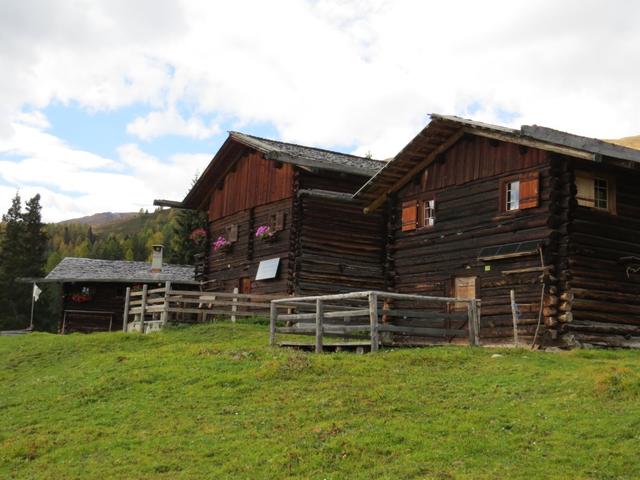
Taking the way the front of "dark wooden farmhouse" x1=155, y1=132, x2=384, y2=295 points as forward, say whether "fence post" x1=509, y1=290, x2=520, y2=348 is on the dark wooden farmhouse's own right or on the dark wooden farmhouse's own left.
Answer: on the dark wooden farmhouse's own left

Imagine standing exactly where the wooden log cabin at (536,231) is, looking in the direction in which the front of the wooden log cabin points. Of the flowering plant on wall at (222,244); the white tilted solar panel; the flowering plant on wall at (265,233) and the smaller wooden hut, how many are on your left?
0

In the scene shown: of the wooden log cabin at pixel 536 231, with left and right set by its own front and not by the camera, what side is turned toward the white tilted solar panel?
right

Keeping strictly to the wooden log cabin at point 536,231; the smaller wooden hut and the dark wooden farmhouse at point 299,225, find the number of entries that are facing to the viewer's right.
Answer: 0

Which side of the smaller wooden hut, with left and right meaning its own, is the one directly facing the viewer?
front

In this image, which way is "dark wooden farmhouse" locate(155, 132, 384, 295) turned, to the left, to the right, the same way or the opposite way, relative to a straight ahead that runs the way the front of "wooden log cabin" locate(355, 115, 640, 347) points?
the same way

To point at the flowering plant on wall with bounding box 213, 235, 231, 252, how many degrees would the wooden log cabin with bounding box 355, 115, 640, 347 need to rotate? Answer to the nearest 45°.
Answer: approximately 90° to its right

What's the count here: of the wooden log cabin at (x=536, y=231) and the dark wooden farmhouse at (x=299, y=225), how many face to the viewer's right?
0

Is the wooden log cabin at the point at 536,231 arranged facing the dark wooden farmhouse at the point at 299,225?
no

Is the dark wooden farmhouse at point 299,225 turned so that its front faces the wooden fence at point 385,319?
no

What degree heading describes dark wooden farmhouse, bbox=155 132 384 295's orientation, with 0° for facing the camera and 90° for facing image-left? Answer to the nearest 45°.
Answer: approximately 45°

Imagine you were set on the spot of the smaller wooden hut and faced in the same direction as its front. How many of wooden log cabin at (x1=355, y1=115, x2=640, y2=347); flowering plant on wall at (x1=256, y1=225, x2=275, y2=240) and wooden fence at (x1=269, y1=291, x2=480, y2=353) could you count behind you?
0
